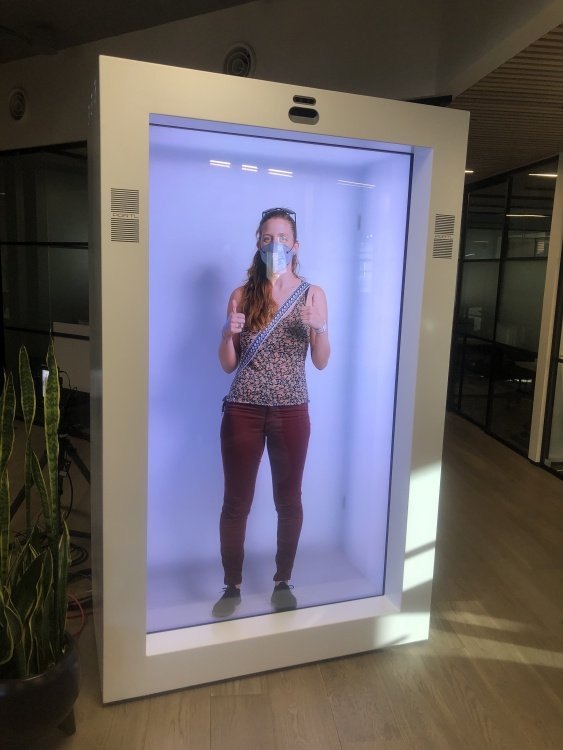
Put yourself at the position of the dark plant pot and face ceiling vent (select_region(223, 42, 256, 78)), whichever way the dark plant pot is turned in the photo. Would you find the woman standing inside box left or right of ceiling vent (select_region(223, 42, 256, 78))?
right

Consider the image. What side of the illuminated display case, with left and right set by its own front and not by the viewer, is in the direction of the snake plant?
right

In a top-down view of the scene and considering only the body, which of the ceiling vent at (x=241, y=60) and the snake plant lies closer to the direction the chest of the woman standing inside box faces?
the snake plant

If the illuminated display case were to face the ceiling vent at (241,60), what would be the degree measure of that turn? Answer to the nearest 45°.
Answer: approximately 135° to its left

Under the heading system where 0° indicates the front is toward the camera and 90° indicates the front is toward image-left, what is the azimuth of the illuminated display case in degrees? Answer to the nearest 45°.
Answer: approximately 315°

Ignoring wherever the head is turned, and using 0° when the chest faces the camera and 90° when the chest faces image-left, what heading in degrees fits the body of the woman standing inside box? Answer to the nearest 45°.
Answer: approximately 0°
